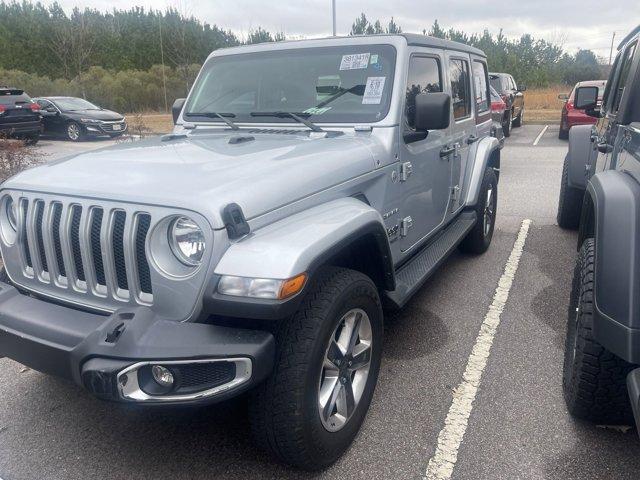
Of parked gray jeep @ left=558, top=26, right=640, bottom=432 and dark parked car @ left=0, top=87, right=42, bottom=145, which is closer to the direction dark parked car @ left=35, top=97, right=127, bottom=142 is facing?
the parked gray jeep

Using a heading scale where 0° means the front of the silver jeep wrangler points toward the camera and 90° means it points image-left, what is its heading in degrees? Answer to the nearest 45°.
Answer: approximately 45°

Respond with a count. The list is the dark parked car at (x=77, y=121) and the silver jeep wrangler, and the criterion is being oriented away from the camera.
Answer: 0

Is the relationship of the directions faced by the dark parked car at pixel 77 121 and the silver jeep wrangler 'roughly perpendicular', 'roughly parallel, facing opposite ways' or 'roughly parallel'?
roughly perpendicular

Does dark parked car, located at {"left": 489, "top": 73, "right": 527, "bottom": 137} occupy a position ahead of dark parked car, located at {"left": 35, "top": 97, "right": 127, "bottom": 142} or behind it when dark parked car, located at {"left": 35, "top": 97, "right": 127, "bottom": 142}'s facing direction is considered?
ahead

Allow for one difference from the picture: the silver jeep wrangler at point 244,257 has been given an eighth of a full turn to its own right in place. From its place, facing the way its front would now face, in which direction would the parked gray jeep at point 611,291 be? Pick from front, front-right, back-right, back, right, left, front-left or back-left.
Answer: back

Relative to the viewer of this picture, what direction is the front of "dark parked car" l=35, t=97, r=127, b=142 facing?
facing the viewer and to the right of the viewer

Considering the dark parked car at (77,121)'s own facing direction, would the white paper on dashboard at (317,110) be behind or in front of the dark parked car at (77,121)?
in front

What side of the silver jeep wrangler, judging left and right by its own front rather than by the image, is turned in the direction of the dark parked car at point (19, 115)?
right

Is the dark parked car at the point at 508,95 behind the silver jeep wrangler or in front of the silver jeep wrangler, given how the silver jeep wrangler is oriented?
behind

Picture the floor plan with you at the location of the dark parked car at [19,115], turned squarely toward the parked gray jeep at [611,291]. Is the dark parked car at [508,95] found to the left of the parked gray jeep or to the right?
left

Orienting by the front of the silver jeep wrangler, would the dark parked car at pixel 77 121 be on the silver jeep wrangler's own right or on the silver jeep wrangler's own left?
on the silver jeep wrangler's own right
